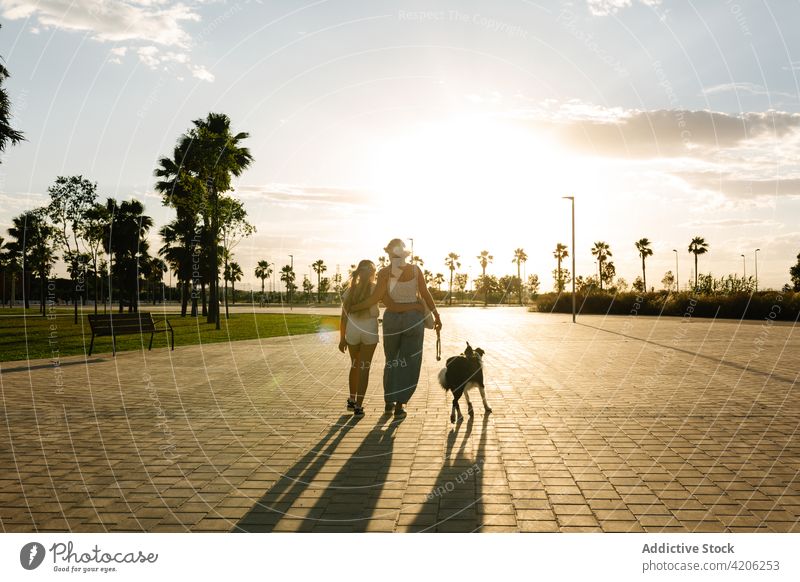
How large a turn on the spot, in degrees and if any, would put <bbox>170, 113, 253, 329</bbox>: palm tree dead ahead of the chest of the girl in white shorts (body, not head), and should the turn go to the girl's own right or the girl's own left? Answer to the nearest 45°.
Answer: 0° — they already face it

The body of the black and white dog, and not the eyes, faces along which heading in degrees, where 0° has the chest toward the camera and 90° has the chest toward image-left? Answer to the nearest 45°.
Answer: approximately 225°

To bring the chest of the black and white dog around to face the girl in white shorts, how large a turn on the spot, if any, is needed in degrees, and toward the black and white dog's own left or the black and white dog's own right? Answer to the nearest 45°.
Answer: approximately 135° to the black and white dog's own left

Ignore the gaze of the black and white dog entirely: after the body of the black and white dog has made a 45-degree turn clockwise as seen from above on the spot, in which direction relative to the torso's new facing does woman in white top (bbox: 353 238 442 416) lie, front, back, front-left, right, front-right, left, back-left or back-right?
back

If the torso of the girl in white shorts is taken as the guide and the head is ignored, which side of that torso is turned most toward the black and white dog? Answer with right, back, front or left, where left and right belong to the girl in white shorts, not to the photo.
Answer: right

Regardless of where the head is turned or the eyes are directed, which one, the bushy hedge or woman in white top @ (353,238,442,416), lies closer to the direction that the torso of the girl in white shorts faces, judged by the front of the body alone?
the bushy hedge

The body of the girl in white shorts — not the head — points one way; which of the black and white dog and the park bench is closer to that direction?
the park bench

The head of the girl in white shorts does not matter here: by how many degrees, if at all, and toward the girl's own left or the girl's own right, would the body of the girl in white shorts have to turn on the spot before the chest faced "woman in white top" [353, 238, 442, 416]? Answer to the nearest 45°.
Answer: approximately 135° to the girl's own right

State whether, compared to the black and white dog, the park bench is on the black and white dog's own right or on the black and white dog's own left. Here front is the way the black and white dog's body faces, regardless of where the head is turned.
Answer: on the black and white dog's own left

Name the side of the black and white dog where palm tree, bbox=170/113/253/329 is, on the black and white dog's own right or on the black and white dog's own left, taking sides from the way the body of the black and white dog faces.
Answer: on the black and white dog's own left

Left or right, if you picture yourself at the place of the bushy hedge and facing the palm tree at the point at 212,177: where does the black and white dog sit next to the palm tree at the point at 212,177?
left

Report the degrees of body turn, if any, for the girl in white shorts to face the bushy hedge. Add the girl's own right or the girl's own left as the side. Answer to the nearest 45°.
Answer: approximately 45° to the girl's own right

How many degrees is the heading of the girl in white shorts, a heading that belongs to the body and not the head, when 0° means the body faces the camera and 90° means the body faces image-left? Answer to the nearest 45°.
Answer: approximately 180°
